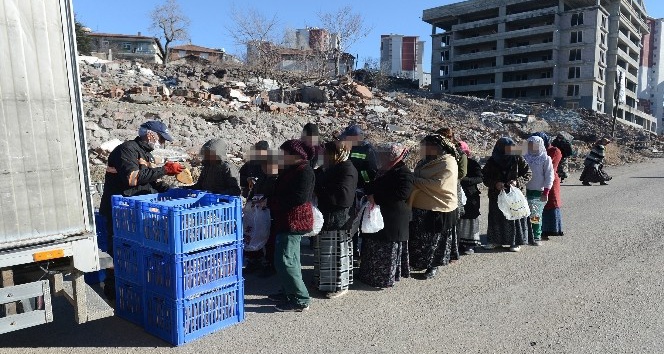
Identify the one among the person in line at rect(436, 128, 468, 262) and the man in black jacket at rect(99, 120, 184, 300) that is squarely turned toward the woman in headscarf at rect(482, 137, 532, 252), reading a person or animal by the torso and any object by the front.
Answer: the man in black jacket

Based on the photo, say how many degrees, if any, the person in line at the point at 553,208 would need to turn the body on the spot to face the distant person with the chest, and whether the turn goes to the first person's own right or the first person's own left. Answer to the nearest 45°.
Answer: approximately 90° to the first person's own right

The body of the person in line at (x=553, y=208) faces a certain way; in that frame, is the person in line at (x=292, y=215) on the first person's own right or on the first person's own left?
on the first person's own left

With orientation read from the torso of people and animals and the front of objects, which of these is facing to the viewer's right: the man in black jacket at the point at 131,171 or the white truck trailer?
the man in black jacket

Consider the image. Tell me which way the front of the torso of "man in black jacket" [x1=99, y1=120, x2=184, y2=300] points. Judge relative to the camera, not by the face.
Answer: to the viewer's right

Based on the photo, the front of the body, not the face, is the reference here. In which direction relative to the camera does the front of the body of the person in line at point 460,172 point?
to the viewer's left

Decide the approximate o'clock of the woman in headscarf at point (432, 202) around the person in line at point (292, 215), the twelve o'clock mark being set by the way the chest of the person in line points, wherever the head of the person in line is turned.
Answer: The woman in headscarf is roughly at 5 o'clock from the person in line.

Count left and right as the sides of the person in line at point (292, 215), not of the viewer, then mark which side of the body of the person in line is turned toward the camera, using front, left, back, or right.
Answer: left

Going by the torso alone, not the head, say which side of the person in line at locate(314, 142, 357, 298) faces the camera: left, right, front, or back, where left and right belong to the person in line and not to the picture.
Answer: left
